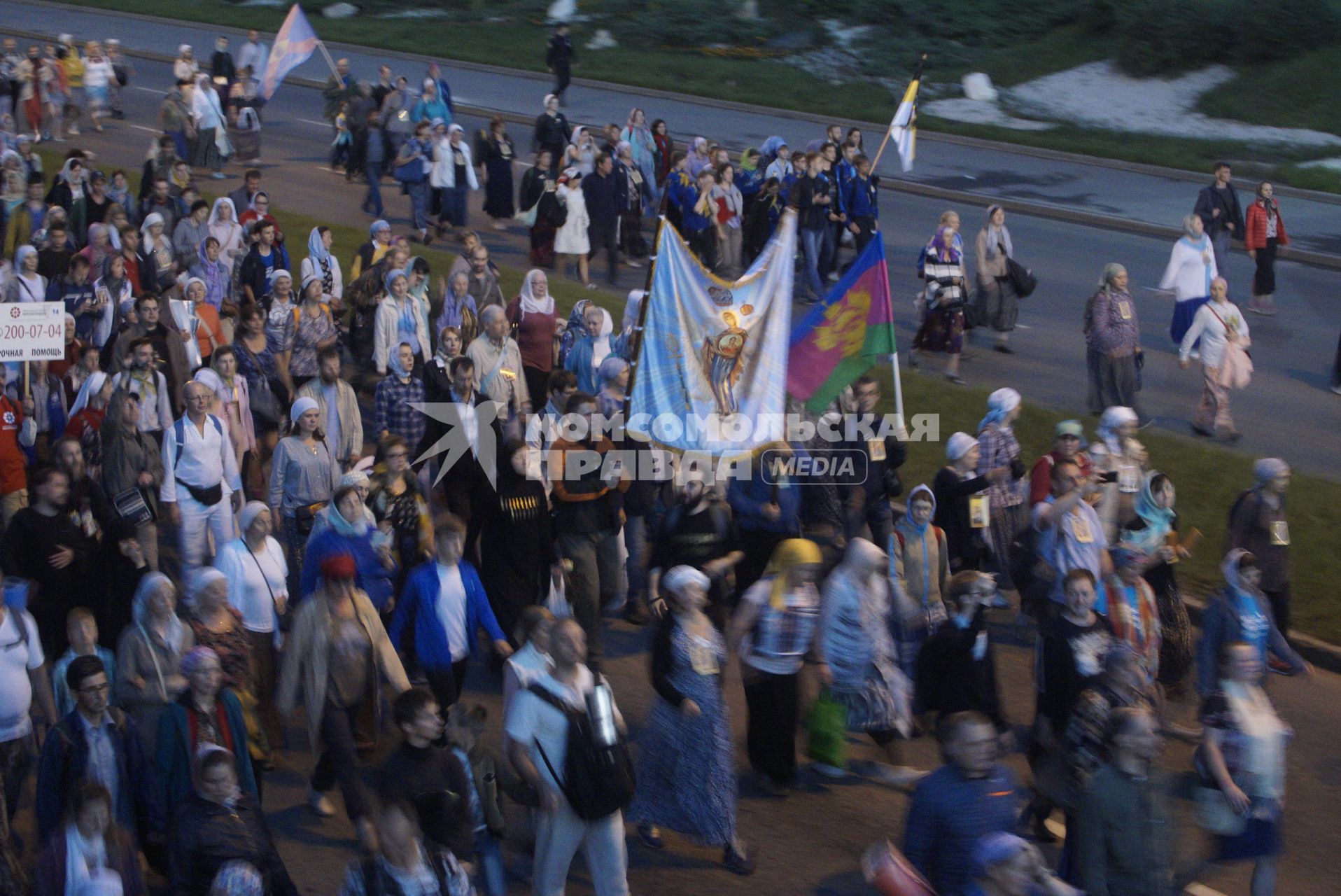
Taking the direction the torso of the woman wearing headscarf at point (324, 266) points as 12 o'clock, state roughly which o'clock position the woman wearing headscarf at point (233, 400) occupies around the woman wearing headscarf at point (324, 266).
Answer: the woman wearing headscarf at point (233, 400) is roughly at 2 o'clock from the woman wearing headscarf at point (324, 266).

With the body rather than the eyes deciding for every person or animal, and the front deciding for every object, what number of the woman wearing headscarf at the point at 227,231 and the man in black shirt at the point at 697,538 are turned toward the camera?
2

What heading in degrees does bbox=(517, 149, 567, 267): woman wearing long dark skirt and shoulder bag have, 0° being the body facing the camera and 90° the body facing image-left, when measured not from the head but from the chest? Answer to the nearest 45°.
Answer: approximately 315°

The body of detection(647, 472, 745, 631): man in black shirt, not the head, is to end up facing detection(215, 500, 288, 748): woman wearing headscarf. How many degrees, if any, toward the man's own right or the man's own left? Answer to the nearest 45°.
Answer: approximately 45° to the man's own right

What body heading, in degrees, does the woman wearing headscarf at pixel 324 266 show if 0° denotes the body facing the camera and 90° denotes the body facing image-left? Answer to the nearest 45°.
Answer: approximately 315°

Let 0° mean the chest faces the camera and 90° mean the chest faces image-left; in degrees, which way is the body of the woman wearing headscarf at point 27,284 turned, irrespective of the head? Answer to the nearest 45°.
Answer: approximately 315°

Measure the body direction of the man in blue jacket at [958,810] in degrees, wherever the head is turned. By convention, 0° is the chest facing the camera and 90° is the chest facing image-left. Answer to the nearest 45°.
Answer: approximately 315°

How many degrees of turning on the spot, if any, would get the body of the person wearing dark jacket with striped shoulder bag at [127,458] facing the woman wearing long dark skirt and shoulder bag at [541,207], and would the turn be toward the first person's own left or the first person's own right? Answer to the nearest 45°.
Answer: approximately 90° to the first person's own left
